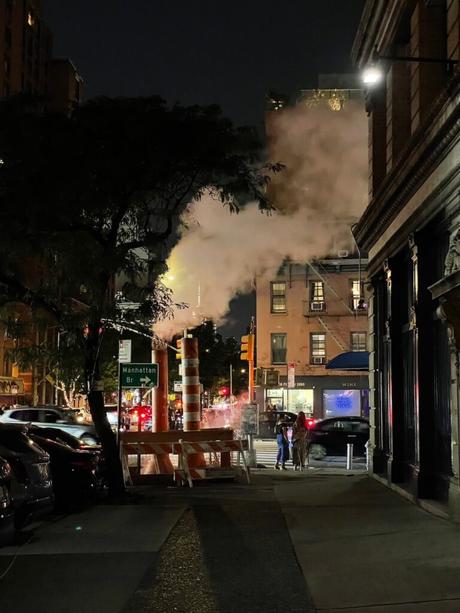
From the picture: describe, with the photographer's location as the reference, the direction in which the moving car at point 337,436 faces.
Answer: facing to the right of the viewer

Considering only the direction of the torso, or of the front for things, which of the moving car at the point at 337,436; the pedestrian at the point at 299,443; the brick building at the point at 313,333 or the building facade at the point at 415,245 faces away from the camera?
the pedestrian

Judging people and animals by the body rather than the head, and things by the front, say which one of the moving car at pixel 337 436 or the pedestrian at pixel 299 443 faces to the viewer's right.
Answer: the moving car

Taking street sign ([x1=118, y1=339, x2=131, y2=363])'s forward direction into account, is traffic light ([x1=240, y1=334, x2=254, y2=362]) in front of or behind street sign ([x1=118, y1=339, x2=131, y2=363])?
behind

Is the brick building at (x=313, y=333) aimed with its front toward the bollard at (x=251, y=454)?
yes

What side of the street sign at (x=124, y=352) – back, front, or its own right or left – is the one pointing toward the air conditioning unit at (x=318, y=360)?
back

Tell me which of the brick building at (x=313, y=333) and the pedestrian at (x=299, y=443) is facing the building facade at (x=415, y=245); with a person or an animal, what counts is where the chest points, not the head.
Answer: the brick building

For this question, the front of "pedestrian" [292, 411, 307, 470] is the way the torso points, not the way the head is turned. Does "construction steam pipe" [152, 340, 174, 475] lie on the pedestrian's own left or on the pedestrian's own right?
on the pedestrian's own left

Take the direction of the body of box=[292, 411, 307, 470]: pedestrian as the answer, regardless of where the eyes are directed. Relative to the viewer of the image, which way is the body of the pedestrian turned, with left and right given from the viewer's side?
facing away from the viewer

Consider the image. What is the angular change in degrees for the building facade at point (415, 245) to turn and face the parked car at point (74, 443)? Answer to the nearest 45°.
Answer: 0° — it already faces it

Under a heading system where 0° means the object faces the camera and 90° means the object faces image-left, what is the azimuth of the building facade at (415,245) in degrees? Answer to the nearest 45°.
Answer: approximately 90°
